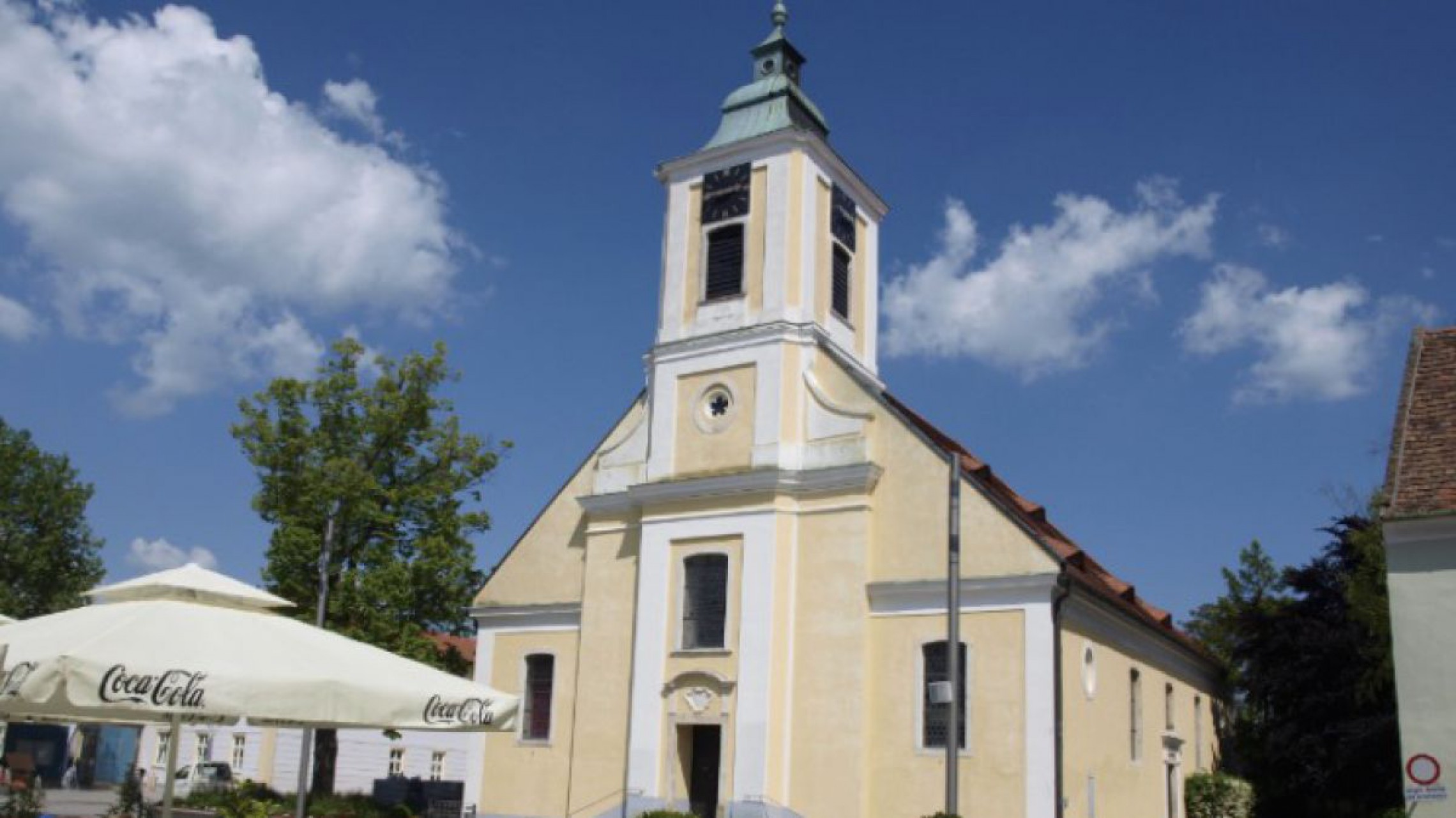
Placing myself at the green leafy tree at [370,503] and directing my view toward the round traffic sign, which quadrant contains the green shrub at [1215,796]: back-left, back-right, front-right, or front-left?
front-left

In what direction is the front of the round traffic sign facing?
toward the camera

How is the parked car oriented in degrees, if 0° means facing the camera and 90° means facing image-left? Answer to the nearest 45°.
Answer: approximately 45°

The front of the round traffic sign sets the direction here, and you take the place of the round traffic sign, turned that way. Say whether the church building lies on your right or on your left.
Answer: on your right

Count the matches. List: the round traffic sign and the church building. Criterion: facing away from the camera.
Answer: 0

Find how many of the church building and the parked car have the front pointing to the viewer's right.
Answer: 0

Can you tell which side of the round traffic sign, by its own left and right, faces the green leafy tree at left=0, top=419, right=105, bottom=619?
right

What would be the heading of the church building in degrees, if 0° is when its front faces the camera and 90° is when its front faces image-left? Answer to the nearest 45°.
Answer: approximately 45°
